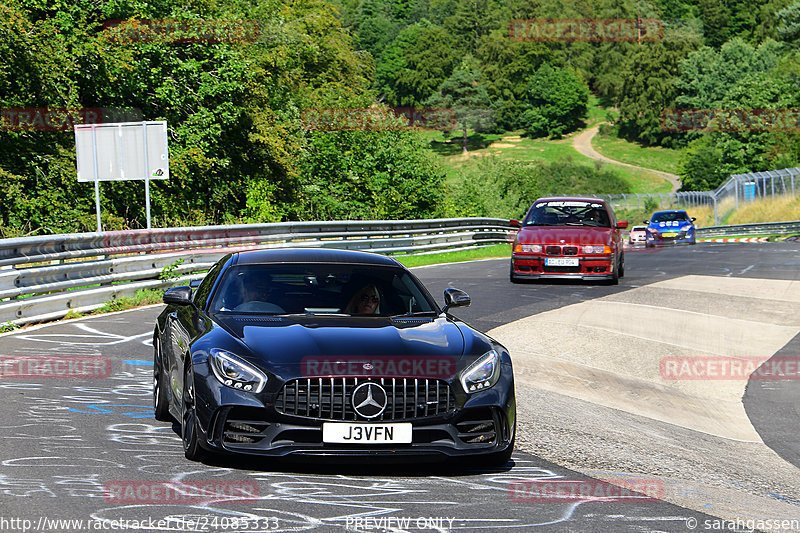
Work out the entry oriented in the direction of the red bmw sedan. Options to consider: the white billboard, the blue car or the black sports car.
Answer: the blue car

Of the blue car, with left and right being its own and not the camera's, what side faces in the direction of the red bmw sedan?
front

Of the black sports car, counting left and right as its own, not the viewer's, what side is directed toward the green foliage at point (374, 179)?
back

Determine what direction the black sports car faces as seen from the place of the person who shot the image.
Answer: facing the viewer

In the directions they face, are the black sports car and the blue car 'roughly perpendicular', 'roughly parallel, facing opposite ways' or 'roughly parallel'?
roughly parallel

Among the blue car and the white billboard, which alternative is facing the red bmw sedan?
the blue car

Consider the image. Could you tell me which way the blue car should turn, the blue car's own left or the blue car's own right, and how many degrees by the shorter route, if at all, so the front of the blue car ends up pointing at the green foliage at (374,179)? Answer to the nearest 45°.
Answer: approximately 90° to the blue car's own right

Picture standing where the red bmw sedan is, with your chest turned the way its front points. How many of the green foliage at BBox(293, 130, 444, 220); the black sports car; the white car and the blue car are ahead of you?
1

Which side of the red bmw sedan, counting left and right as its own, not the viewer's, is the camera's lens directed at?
front

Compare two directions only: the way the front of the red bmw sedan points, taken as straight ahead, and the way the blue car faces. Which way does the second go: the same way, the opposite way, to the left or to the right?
the same way

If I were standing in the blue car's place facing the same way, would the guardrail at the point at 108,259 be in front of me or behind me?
in front

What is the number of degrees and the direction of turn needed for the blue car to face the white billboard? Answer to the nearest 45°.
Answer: approximately 45° to its right

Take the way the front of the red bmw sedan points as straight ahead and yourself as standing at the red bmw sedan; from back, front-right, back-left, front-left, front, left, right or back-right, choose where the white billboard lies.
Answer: right

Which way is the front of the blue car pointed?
toward the camera
